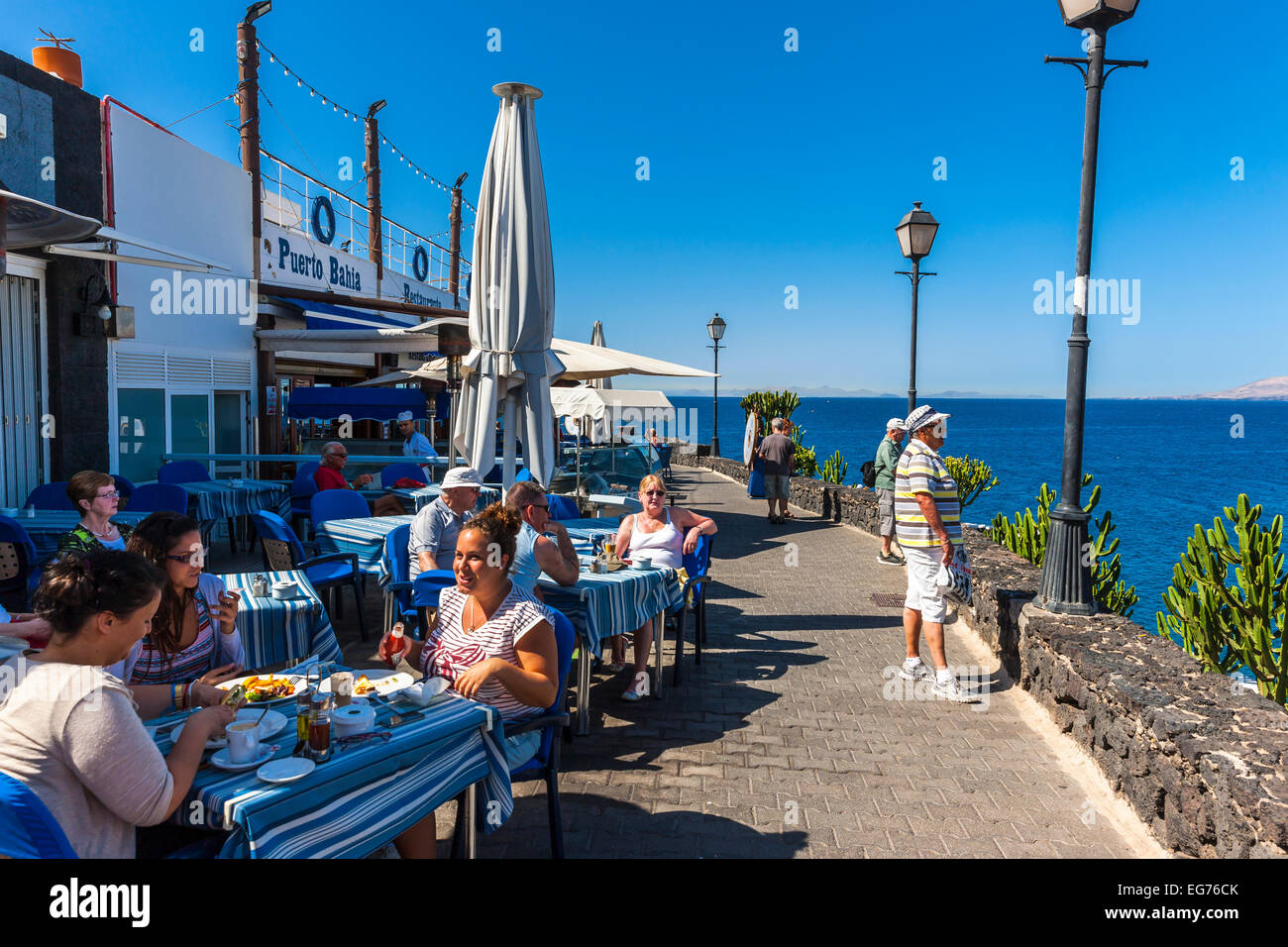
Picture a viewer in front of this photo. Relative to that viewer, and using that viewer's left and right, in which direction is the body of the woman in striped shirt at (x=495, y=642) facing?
facing the viewer and to the left of the viewer

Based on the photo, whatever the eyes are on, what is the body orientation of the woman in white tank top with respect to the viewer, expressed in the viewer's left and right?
facing the viewer

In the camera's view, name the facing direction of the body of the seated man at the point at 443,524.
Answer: to the viewer's right

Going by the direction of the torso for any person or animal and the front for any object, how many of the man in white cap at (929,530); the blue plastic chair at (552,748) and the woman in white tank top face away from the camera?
0

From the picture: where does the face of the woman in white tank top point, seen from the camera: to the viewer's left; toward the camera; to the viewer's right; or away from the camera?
toward the camera

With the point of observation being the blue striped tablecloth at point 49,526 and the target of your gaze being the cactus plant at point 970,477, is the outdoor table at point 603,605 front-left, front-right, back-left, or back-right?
front-right

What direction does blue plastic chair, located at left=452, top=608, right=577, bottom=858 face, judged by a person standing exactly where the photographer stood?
facing to the left of the viewer

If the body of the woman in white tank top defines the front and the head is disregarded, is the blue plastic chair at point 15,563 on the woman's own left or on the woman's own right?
on the woman's own right
